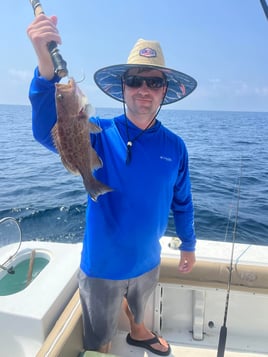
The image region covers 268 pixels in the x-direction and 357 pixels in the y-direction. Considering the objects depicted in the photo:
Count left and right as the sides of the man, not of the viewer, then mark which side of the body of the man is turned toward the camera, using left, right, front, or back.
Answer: front

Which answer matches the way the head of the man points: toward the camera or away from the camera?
toward the camera
